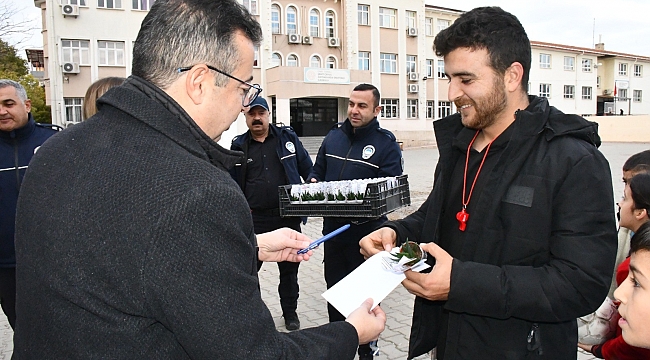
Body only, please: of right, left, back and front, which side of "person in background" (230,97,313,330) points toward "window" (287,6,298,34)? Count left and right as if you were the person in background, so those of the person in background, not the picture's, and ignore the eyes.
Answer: back

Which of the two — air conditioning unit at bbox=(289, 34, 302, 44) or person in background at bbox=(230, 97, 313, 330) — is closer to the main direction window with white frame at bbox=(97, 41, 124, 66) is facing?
the person in background

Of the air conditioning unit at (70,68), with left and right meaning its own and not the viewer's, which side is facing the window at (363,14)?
left

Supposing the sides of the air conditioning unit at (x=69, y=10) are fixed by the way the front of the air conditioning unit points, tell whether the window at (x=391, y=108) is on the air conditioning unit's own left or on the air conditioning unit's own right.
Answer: on the air conditioning unit's own left

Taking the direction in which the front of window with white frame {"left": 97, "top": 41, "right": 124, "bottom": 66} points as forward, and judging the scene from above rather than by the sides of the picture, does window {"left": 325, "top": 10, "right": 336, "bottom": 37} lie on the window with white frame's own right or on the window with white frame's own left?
on the window with white frame's own left

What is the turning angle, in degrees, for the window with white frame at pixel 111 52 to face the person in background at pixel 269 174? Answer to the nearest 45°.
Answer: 0° — it already faces them

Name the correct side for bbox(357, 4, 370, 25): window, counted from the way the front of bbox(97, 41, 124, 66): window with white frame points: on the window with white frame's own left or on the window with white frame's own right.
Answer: on the window with white frame's own left
